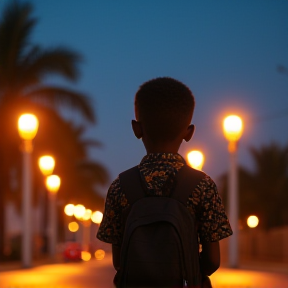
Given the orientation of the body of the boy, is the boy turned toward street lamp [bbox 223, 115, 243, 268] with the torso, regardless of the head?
yes

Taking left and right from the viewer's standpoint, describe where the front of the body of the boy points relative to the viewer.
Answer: facing away from the viewer

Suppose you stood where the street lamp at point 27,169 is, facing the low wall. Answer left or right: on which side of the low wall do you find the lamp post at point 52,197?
left

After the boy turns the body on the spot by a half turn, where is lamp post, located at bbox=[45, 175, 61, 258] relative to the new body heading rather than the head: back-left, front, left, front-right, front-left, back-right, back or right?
back

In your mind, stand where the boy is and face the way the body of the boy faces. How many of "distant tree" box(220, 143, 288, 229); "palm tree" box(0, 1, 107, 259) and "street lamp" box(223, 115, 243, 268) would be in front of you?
3

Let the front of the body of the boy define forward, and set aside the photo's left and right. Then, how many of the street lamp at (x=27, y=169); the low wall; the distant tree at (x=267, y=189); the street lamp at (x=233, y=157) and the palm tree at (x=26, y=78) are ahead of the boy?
5

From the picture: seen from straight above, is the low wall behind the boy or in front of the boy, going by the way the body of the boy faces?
in front

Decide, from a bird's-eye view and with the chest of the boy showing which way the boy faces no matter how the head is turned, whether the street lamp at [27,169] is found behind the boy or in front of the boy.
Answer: in front

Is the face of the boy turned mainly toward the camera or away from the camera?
away from the camera

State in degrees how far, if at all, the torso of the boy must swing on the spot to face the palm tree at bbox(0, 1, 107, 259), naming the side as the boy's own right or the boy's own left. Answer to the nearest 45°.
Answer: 0° — they already face it
